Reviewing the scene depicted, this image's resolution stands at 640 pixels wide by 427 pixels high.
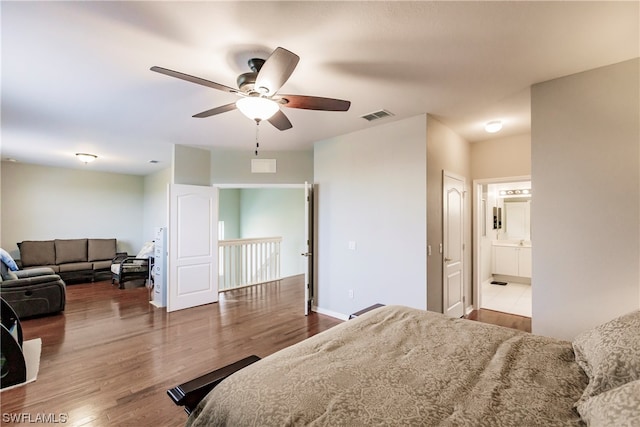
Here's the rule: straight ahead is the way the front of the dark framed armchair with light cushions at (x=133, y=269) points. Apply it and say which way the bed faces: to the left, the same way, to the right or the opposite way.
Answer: to the right

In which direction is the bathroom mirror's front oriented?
toward the camera

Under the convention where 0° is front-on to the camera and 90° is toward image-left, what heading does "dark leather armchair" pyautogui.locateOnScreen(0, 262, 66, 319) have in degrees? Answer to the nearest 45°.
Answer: approximately 270°

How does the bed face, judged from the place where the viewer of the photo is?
facing away from the viewer and to the left of the viewer

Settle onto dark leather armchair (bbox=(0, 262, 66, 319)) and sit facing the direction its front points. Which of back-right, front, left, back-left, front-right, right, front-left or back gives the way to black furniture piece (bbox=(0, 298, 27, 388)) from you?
right

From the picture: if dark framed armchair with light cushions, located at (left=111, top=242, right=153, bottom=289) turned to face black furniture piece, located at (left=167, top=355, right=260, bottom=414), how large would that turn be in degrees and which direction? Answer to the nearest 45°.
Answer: approximately 90° to its left

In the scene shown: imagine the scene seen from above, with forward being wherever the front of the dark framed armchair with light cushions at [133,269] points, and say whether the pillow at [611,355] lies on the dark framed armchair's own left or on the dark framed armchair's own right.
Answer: on the dark framed armchair's own left

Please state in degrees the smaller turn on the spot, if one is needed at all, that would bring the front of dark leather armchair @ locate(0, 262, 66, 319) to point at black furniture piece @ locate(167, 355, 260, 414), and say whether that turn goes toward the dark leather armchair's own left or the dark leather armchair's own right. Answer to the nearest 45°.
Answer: approximately 90° to the dark leather armchair's own right

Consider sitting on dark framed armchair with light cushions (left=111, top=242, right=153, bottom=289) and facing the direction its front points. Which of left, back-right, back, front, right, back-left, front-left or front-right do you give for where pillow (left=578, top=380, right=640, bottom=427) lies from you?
left

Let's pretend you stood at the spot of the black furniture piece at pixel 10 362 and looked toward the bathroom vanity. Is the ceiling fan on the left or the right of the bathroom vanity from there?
right

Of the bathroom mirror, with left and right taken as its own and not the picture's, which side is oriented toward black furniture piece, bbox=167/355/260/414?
front

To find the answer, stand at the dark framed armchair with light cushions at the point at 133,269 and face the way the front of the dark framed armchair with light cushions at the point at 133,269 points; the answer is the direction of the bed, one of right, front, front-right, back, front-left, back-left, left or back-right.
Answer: left

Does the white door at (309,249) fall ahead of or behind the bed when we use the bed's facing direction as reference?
ahead

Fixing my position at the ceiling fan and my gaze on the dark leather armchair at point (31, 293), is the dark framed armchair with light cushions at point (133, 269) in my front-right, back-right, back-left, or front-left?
front-right
